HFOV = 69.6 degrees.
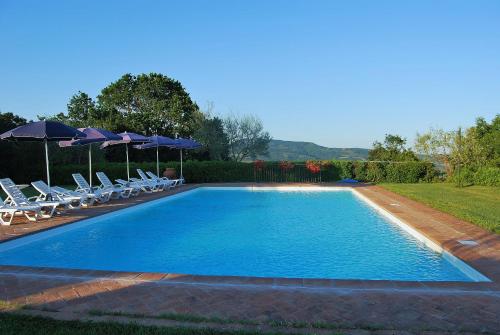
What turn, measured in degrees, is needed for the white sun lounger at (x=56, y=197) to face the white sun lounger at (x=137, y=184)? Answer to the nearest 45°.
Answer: approximately 90° to its left

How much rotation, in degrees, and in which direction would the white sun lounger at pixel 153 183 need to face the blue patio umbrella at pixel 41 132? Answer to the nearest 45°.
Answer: approximately 90° to its right

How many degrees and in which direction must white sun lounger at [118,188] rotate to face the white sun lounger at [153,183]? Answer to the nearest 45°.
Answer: approximately 90° to its left

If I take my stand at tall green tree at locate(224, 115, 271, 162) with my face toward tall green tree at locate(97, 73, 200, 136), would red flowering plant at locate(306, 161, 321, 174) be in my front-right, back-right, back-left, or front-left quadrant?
back-left

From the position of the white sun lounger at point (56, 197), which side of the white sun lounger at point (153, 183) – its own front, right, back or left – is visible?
right

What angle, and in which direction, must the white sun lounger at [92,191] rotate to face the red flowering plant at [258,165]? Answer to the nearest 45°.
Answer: approximately 90° to its left

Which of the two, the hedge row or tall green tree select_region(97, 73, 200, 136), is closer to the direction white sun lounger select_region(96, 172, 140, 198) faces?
the hedge row

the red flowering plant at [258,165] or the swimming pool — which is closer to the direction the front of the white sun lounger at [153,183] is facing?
the swimming pool

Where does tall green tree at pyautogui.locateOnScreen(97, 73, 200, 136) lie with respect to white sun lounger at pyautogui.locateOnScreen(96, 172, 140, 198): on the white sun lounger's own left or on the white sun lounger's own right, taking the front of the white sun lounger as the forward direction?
on the white sun lounger's own left

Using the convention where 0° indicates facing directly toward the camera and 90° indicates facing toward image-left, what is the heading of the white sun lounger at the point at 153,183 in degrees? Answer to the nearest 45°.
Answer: approximately 315°

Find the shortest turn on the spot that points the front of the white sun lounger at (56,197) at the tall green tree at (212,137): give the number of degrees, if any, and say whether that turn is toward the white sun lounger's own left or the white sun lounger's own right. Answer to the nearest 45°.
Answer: approximately 90° to the white sun lounger's own left

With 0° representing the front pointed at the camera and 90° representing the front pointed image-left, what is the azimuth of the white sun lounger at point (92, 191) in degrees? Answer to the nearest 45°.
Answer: approximately 315°

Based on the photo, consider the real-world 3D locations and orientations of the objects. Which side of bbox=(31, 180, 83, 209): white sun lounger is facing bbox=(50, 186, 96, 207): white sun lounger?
left

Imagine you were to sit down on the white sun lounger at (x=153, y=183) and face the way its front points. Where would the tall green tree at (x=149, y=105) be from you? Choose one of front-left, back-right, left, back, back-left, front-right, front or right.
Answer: back-left
